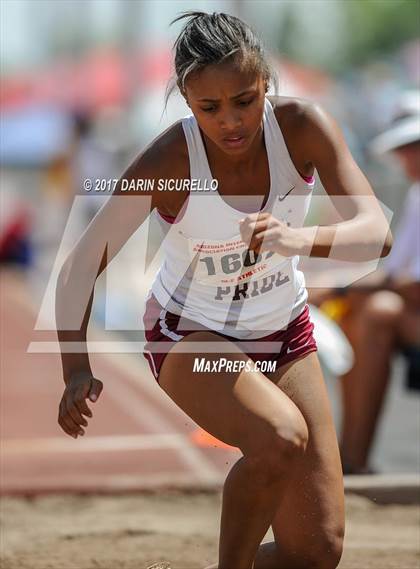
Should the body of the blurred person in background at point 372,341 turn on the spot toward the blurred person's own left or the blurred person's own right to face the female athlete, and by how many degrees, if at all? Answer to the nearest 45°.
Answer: approximately 90° to the blurred person's own left

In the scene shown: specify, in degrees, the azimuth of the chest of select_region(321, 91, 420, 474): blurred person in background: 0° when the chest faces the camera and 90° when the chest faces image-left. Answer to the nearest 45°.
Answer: approximately 90°
